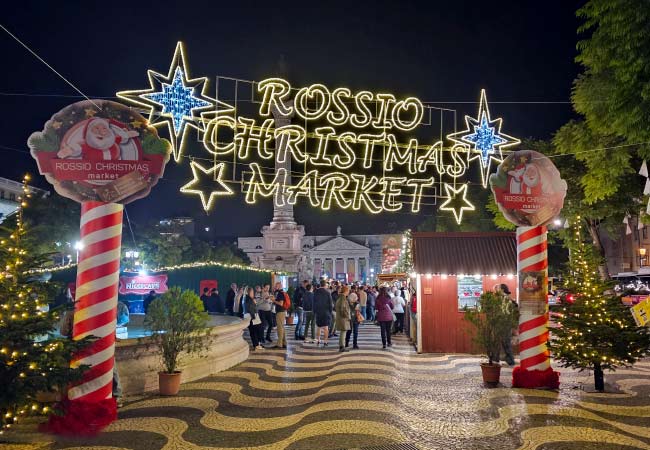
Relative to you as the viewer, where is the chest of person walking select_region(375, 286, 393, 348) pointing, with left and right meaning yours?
facing away from the viewer

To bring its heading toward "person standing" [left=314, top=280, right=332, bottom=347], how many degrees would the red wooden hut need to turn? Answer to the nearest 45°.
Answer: approximately 90° to its right

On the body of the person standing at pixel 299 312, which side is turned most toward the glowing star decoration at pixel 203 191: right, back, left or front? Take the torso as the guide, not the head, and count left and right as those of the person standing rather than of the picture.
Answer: right

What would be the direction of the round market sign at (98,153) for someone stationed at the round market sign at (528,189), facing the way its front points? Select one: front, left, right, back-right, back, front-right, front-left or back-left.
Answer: front-right

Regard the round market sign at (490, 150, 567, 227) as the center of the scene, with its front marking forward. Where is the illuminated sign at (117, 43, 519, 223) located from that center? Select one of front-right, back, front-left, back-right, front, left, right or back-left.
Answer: back-right

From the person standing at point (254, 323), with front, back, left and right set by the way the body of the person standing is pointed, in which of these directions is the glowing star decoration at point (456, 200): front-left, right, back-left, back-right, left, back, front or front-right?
front-left

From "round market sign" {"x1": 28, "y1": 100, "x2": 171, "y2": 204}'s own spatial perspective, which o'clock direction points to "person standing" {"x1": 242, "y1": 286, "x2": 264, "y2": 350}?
The person standing is roughly at 7 o'clock from the round market sign.

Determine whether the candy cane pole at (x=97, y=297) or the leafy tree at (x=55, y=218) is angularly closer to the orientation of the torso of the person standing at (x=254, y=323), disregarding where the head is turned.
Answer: the candy cane pole

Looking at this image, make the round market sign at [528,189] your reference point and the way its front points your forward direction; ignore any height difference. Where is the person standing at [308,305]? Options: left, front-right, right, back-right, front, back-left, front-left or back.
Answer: back-right

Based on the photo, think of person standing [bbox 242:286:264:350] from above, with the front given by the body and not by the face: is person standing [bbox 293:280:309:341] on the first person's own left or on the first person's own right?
on the first person's own left

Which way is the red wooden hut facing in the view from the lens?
facing the viewer
